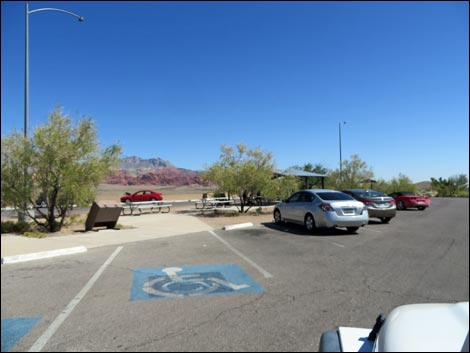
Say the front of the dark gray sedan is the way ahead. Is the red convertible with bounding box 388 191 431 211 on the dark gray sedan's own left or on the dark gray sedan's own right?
on the dark gray sedan's own right

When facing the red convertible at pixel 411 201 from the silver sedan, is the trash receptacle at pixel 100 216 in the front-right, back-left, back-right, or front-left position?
back-left

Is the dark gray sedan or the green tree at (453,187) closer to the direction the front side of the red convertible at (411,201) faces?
the green tree

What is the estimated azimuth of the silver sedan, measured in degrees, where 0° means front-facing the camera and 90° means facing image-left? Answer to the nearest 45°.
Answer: approximately 135°

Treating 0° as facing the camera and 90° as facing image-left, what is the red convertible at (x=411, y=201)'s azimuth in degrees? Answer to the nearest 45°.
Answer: approximately 135°

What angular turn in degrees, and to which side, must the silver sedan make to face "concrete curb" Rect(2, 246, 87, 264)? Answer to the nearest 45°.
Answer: approximately 90° to its left

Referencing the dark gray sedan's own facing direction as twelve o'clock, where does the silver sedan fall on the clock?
The silver sedan is roughly at 8 o'clock from the dark gray sedan.

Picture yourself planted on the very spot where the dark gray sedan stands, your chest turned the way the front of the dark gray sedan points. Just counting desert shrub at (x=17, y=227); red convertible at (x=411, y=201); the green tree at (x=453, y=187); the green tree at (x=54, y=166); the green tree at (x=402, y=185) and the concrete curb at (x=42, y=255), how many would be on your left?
3

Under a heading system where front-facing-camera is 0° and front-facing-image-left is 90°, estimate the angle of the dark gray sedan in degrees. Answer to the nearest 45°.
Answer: approximately 135°

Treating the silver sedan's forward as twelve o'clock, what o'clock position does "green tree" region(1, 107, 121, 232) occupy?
The green tree is roughly at 10 o'clock from the silver sedan.

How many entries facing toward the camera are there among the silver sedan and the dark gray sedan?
0

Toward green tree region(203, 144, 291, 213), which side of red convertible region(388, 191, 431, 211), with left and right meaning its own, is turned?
left
